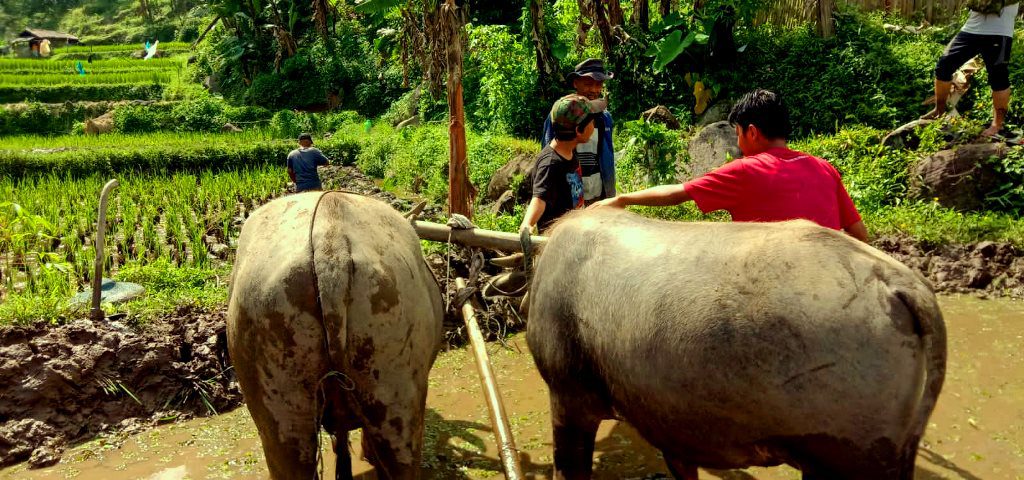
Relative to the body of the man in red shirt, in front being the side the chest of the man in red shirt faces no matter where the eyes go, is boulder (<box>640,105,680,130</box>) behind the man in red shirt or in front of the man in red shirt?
in front

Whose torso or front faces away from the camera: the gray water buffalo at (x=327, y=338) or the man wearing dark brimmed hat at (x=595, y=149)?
the gray water buffalo

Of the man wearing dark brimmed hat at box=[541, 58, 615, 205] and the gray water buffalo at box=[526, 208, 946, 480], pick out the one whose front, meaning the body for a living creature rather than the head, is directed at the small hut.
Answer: the gray water buffalo

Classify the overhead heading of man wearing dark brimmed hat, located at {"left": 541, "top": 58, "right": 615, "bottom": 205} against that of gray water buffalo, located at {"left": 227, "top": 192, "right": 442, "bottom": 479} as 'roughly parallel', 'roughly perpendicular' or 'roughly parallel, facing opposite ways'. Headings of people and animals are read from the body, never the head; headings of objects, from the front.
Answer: roughly parallel, facing opposite ways

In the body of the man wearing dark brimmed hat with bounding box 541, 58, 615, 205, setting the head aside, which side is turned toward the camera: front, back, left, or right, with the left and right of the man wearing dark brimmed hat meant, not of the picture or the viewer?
front

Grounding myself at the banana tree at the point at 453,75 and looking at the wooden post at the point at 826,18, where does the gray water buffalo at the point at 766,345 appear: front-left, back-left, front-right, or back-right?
back-right

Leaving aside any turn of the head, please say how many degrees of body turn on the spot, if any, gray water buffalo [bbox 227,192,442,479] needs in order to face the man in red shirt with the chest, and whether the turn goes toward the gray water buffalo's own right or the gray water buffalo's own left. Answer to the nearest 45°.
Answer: approximately 90° to the gray water buffalo's own right

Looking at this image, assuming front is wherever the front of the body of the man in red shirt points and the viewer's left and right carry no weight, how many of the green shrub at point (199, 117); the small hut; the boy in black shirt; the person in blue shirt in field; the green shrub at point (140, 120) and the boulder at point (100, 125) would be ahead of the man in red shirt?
6

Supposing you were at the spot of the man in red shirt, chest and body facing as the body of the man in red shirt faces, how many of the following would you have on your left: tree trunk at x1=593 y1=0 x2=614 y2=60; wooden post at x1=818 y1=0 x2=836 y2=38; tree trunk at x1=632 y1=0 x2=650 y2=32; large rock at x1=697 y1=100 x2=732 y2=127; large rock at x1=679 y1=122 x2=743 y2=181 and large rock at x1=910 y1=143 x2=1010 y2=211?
0

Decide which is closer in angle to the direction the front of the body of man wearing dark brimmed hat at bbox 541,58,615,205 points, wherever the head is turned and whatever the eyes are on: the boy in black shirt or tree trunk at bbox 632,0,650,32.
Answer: the boy in black shirt

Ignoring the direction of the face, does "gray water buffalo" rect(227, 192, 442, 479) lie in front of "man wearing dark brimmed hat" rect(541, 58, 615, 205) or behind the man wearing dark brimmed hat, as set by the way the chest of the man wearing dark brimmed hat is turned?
in front

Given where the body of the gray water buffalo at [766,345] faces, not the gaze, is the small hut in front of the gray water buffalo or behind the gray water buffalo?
in front

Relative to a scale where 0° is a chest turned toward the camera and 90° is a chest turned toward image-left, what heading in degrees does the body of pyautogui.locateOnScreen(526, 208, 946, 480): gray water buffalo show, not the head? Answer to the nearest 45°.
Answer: approximately 135°

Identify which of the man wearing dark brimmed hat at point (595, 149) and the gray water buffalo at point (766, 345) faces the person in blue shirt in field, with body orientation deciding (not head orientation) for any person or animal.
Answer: the gray water buffalo

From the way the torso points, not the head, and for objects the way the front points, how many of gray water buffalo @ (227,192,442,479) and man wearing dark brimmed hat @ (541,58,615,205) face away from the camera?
1

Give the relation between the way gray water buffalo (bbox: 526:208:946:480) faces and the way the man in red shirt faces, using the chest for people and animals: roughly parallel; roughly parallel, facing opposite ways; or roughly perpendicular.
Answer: roughly parallel

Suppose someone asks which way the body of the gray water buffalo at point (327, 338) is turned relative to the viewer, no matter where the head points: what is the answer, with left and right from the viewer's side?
facing away from the viewer

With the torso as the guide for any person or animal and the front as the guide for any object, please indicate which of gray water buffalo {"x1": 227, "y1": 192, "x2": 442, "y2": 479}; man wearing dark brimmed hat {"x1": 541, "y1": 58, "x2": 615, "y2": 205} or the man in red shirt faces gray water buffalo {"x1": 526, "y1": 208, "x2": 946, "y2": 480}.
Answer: the man wearing dark brimmed hat

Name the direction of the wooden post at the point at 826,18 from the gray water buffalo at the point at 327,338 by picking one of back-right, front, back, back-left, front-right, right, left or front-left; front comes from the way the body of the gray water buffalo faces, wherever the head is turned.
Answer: front-right
